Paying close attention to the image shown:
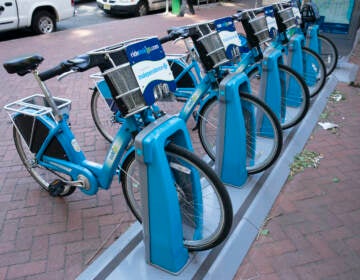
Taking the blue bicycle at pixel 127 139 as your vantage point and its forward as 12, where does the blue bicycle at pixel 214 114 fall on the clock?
the blue bicycle at pixel 214 114 is roughly at 9 o'clock from the blue bicycle at pixel 127 139.

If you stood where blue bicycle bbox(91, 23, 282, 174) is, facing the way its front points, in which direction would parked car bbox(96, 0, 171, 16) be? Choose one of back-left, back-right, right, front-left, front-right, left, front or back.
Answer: back-left

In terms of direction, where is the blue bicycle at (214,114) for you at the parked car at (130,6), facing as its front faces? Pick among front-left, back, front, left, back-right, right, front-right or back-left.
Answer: front-left

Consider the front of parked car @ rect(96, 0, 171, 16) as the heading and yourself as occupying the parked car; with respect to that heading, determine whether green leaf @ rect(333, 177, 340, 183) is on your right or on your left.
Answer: on your left

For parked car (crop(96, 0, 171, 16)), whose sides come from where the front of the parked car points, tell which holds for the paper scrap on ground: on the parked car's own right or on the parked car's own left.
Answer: on the parked car's own left

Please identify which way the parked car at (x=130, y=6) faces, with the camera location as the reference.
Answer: facing the viewer and to the left of the viewer

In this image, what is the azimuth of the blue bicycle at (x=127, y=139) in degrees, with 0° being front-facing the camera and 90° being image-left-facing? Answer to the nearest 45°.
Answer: approximately 315°

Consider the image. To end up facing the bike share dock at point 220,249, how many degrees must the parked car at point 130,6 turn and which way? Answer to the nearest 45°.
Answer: approximately 45° to its left

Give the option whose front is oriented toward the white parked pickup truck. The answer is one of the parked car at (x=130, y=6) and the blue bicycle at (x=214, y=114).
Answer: the parked car

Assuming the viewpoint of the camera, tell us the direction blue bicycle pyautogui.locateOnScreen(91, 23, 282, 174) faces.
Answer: facing the viewer and to the right of the viewer

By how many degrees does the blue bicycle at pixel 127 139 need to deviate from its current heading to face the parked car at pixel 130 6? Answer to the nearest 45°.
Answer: approximately 135° to its left
